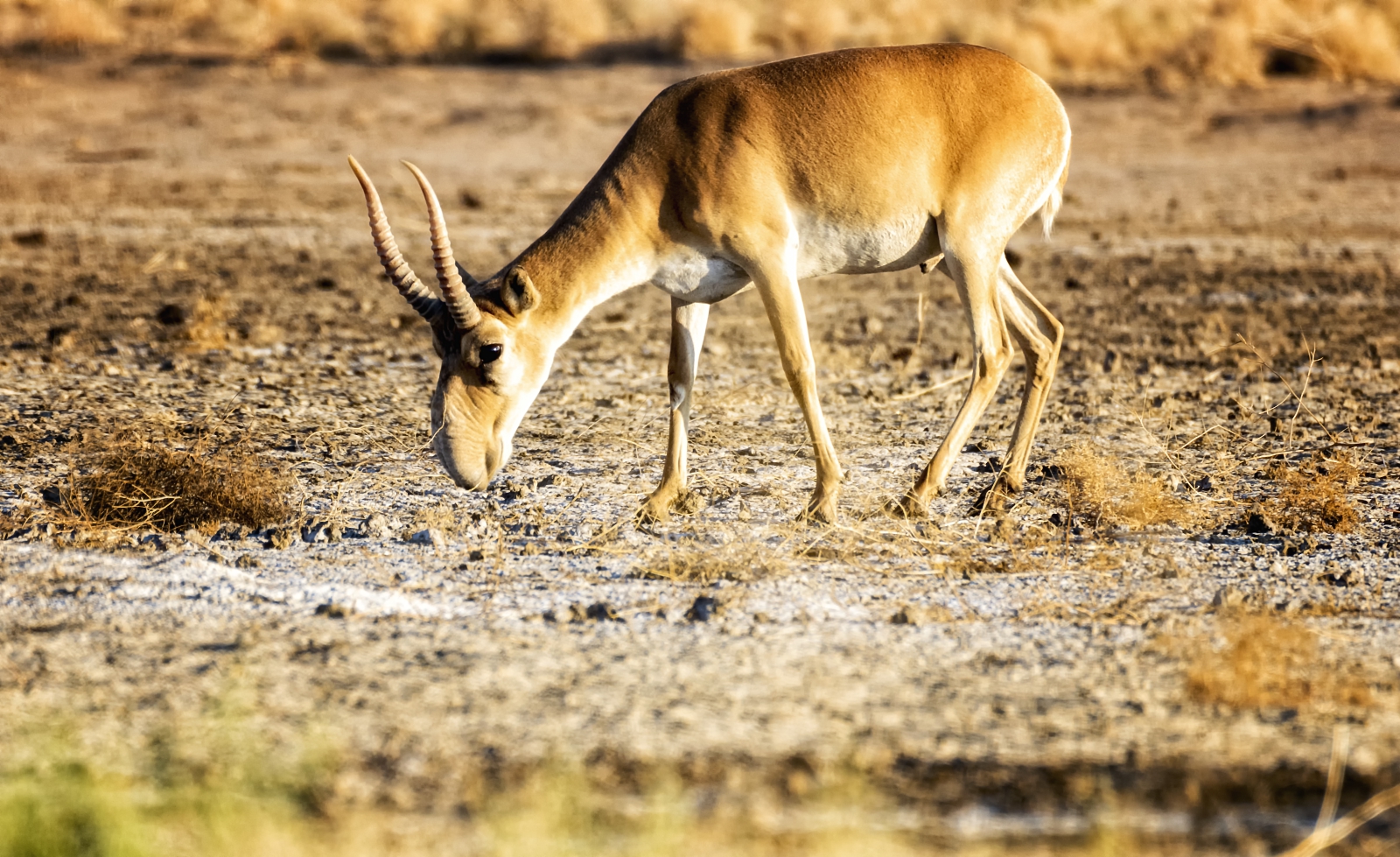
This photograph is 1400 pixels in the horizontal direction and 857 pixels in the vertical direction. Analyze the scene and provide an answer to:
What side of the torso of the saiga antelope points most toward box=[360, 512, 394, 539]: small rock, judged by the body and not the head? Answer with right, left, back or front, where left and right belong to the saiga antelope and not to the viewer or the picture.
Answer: front

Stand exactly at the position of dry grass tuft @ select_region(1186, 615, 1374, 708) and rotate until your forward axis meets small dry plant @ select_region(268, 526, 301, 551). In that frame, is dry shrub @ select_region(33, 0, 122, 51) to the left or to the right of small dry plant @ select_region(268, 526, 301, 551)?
right

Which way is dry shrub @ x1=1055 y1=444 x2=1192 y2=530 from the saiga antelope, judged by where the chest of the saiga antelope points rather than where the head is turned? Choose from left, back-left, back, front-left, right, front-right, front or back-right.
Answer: back

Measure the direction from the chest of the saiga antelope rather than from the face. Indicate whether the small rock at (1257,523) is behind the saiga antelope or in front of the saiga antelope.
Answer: behind

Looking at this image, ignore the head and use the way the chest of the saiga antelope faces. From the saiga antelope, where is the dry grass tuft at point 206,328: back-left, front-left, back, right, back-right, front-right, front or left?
front-right

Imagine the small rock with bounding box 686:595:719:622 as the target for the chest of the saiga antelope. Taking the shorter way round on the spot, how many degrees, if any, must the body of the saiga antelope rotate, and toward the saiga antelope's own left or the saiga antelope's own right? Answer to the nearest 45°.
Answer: approximately 90° to the saiga antelope's own left

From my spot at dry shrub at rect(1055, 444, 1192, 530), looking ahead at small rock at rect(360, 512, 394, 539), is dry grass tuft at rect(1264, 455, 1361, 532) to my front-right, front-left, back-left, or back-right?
back-left

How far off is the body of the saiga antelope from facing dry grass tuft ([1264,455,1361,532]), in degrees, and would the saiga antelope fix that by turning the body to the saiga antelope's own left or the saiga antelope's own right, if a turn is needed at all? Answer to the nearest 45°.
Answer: approximately 180°

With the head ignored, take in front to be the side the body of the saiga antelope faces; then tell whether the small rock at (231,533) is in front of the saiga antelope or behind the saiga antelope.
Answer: in front

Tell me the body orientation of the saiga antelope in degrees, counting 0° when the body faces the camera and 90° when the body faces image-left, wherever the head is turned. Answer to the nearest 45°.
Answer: approximately 90°

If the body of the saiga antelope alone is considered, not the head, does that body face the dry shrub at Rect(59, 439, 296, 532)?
yes

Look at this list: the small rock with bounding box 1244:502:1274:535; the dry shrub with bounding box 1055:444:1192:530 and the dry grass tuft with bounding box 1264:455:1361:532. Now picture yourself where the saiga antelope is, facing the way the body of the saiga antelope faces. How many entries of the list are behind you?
3

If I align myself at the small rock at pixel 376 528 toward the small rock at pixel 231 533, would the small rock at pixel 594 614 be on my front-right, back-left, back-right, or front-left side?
back-left

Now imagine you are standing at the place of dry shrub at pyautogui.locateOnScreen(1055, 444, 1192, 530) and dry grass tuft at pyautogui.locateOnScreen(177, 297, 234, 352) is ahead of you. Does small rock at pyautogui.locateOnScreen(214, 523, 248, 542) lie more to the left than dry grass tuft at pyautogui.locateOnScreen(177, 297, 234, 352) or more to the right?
left

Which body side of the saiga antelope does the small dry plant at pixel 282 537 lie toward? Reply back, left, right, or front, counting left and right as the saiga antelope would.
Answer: front
